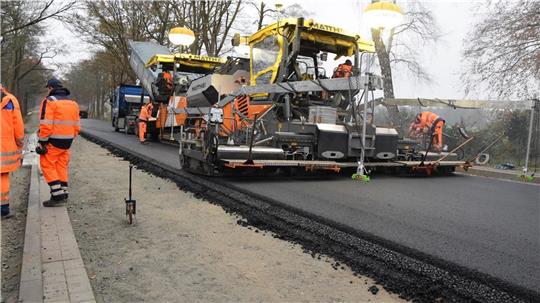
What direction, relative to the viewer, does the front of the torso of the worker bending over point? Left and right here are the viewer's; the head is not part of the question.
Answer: facing to the left of the viewer

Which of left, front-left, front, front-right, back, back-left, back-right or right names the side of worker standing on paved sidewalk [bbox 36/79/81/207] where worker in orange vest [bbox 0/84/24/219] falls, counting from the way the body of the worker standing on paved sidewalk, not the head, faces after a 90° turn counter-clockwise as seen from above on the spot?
front

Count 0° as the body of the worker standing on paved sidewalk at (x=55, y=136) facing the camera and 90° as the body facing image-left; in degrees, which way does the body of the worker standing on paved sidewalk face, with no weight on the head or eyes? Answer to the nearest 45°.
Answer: approximately 135°

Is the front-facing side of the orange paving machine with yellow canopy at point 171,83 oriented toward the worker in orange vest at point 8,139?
no

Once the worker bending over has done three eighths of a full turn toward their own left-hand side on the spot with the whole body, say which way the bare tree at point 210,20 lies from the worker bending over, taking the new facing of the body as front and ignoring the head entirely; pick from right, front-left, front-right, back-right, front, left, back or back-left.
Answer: back

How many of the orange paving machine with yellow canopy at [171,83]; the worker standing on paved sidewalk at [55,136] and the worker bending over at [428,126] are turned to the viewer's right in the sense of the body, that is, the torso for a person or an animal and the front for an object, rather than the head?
0

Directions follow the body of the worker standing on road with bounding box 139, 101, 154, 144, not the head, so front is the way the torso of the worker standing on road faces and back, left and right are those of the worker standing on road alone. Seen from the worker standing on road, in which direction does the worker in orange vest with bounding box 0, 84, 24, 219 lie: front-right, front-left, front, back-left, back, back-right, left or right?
right

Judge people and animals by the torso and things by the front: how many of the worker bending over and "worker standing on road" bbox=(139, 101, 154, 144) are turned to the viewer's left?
1
